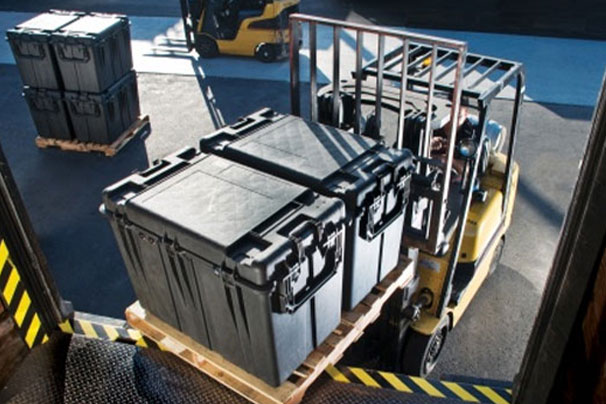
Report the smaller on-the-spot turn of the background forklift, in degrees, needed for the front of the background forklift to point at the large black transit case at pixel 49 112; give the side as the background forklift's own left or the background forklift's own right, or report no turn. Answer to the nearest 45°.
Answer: approximately 45° to the background forklift's own left

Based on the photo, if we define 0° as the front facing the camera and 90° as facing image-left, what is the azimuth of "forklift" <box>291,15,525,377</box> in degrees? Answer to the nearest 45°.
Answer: approximately 45°

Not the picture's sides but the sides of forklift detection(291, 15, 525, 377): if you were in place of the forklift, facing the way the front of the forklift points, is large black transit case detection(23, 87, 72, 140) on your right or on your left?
on your right

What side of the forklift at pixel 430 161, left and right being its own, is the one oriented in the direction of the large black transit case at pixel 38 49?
right

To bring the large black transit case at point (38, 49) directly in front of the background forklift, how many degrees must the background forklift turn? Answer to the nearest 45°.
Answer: approximately 45° to its left

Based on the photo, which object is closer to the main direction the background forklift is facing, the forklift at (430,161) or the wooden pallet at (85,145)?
the wooden pallet

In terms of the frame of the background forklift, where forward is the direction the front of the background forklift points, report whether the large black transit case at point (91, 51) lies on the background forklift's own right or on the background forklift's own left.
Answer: on the background forklift's own left

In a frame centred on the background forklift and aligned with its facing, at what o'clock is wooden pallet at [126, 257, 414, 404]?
The wooden pallet is roughly at 9 o'clock from the background forklift.

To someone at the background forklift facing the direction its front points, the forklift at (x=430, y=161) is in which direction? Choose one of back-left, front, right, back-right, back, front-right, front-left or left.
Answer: left

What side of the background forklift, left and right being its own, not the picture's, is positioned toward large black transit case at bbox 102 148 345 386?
left

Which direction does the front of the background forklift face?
to the viewer's left

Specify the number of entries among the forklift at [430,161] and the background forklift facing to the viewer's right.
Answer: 0
